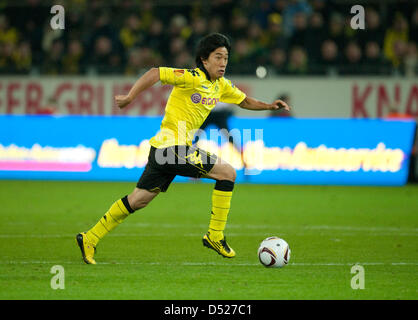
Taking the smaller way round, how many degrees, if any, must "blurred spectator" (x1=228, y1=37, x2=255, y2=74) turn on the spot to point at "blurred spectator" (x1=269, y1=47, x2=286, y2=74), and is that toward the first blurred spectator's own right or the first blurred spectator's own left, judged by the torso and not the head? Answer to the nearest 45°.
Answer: approximately 90° to the first blurred spectator's own left

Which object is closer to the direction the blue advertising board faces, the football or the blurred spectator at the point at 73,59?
the football

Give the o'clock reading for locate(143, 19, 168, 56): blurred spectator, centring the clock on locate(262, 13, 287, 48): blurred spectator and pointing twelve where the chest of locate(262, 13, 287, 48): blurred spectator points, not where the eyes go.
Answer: locate(143, 19, 168, 56): blurred spectator is roughly at 3 o'clock from locate(262, 13, 287, 48): blurred spectator.

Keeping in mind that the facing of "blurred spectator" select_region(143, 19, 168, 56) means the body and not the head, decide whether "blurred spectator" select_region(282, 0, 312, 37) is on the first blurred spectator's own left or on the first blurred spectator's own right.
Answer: on the first blurred spectator's own left

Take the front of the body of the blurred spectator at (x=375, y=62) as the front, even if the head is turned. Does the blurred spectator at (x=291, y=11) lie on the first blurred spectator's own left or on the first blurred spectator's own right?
on the first blurred spectator's own right

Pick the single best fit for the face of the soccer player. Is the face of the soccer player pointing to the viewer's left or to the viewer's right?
to the viewer's right

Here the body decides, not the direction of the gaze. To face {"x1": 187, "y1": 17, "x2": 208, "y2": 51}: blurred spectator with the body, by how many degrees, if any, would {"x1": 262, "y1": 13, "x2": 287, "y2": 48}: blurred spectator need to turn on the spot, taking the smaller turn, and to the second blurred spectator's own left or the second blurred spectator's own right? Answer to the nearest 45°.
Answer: approximately 90° to the second blurred spectator's own right

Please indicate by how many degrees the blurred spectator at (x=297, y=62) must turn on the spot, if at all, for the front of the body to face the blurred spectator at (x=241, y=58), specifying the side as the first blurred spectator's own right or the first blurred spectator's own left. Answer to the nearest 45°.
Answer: approximately 90° to the first blurred spectator's own right

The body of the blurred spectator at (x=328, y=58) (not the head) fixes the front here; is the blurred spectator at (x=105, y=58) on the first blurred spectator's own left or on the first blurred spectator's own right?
on the first blurred spectator's own right

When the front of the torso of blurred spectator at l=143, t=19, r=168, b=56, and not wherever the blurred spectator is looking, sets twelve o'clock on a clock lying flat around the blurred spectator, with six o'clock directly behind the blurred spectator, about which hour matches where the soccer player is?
The soccer player is roughly at 12 o'clock from the blurred spectator.

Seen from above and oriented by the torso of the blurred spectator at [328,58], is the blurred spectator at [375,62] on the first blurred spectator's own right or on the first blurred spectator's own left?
on the first blurred spectator's own left

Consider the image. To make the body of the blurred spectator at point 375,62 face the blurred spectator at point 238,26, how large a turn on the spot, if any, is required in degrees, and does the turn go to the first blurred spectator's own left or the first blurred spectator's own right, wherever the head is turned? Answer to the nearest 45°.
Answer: approximately 90° to the first blurred spectator's own right
